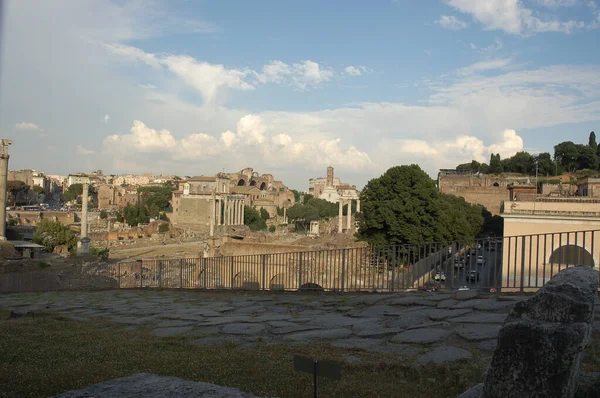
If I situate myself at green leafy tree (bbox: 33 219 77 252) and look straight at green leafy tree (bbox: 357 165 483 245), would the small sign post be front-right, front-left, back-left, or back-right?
front-right

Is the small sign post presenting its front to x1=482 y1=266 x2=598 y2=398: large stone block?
no

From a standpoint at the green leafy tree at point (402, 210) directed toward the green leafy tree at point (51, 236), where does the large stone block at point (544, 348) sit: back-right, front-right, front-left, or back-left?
back-left

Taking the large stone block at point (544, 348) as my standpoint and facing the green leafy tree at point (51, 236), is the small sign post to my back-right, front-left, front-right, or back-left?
front-left
